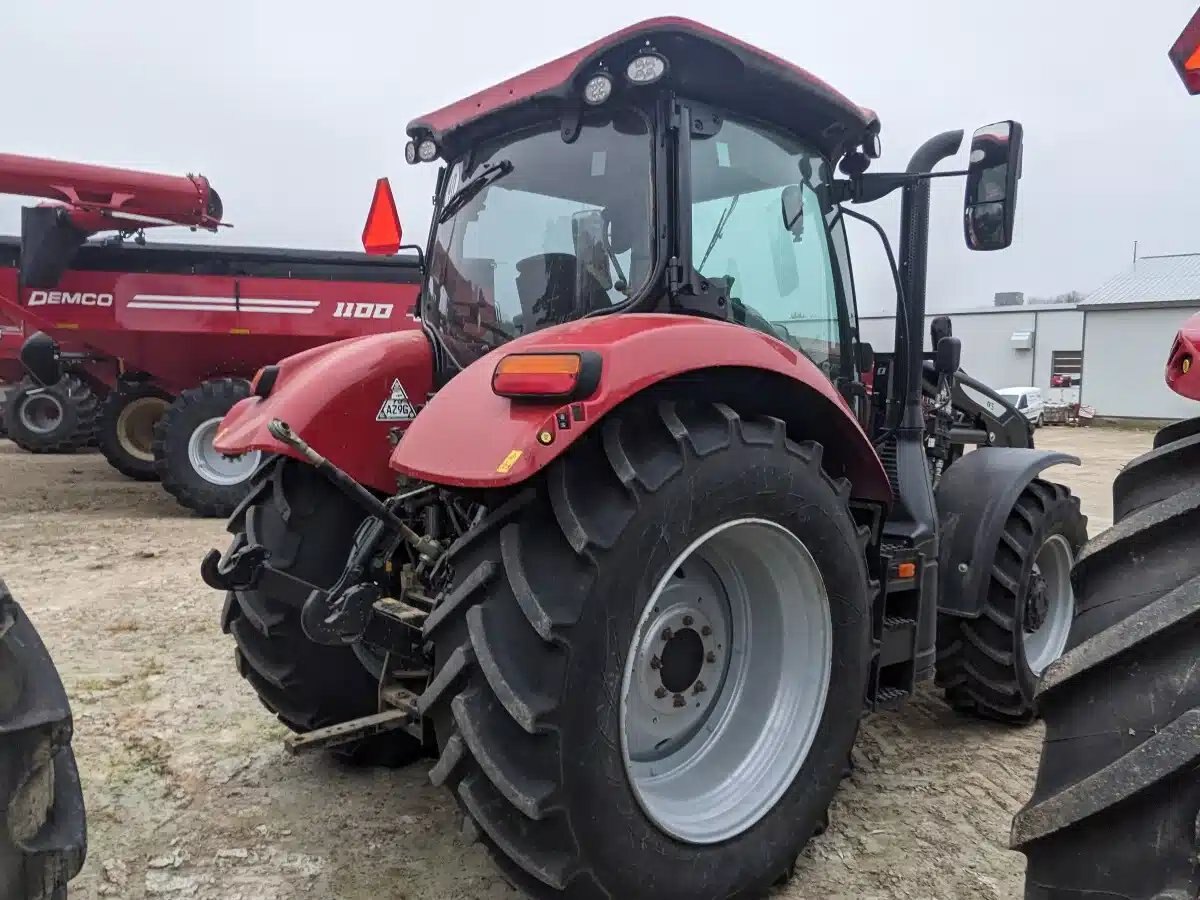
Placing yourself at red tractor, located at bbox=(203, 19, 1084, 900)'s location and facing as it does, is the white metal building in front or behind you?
in front

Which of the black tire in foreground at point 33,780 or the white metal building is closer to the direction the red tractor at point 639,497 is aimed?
the white metal building

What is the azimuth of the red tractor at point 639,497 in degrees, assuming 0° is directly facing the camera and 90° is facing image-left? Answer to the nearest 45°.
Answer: approximately 225°

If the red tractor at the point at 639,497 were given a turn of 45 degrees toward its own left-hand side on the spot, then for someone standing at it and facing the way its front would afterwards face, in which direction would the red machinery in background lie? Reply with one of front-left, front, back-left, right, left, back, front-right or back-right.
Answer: front-left

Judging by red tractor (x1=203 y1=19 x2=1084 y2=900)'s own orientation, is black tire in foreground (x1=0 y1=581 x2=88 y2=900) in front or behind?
behind

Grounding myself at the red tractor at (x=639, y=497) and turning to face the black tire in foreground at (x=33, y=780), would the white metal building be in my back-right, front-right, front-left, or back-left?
back-right
